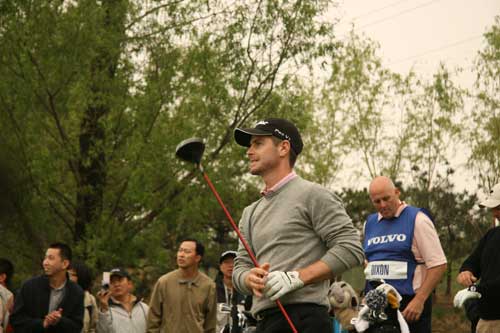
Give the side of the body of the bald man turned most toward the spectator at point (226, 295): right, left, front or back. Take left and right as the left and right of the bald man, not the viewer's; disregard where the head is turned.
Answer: right

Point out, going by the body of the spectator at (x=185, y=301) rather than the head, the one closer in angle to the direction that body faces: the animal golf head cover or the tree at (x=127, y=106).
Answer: the animal golf head cover

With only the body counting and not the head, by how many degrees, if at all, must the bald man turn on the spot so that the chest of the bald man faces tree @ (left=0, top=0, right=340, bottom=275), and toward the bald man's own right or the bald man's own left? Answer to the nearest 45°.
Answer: approximately 90° to the bald man's own right

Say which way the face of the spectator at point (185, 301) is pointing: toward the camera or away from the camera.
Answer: toward the camera

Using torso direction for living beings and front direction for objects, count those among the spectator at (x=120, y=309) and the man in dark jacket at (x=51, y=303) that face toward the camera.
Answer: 2

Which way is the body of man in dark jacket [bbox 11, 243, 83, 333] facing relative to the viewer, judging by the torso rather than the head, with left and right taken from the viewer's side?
facing the viewer

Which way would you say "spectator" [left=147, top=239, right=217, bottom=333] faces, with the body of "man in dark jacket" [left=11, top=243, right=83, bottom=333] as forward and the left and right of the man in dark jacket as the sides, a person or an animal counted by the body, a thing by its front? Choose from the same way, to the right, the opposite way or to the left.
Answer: the same way

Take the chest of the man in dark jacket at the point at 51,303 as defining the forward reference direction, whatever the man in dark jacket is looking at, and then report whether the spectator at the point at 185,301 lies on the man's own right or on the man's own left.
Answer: on the man's own left

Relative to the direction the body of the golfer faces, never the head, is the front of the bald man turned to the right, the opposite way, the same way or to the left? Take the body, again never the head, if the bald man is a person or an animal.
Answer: the same way

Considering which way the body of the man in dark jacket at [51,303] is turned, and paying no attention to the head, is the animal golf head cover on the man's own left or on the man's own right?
on the man's own left

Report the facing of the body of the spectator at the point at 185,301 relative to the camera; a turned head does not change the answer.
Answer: toward the camera

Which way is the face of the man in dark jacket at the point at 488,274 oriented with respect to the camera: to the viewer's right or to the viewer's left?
to the viewer's left

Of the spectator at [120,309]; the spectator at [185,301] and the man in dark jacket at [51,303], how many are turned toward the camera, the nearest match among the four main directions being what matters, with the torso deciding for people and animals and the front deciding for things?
3
